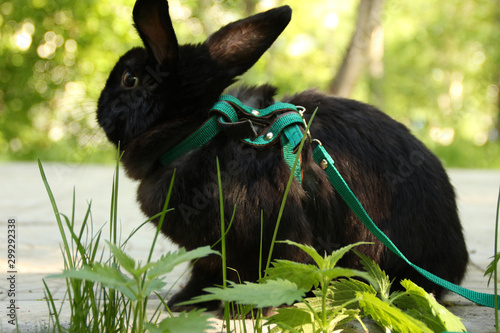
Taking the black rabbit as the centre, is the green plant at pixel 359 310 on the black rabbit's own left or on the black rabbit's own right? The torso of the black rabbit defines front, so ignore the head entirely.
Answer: on the black rabbit's own left

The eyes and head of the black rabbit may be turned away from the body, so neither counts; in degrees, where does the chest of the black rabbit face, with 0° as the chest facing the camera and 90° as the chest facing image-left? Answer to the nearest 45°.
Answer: approximately 90°
